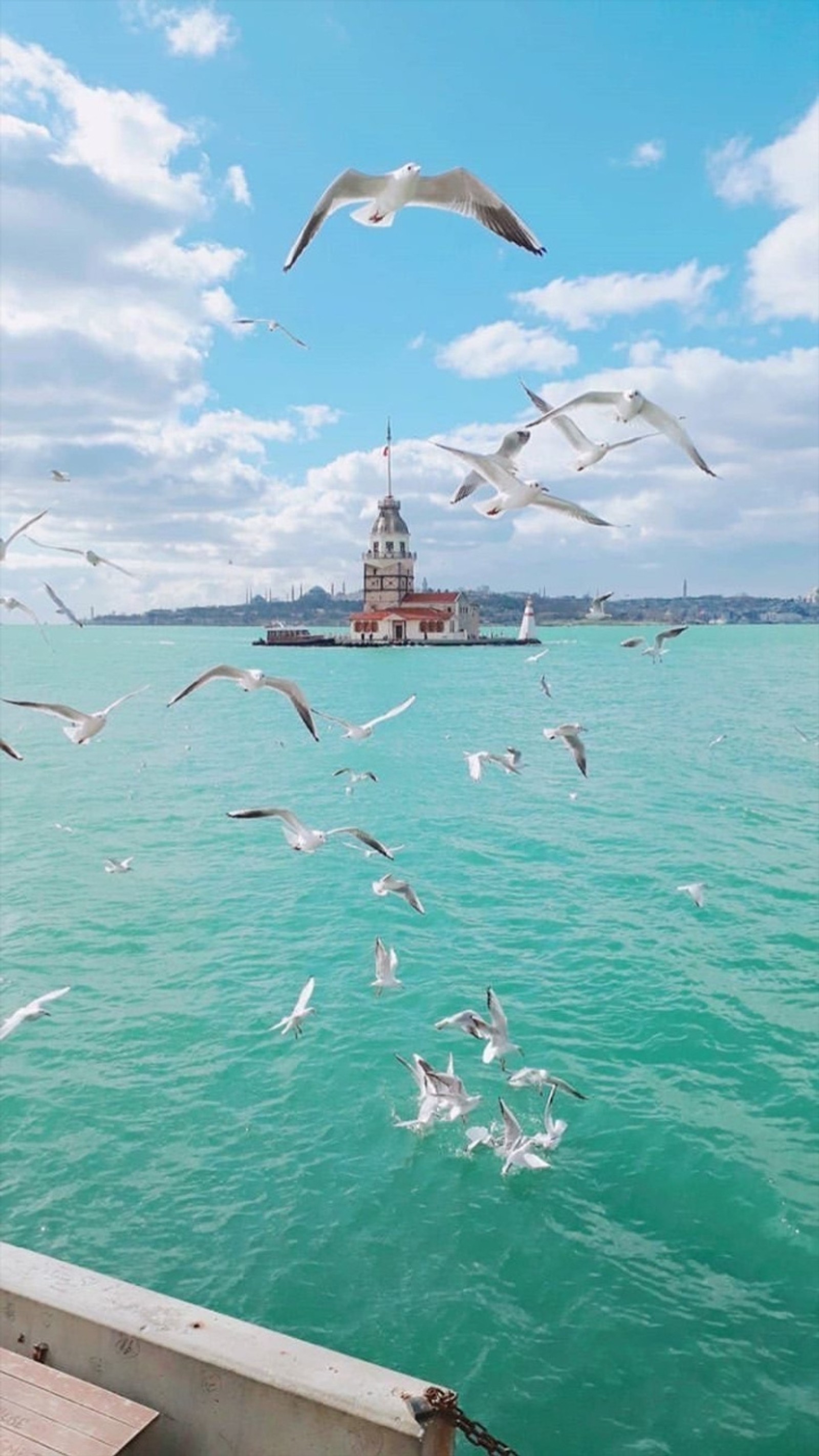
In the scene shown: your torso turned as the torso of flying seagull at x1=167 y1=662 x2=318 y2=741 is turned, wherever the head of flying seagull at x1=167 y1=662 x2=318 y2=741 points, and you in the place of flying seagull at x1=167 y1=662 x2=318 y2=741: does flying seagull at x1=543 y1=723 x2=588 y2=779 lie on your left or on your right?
on your left

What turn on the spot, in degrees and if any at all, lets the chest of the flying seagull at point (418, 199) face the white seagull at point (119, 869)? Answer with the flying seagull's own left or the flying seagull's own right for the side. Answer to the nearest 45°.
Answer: approximately 135° to the flying seagull's own left
